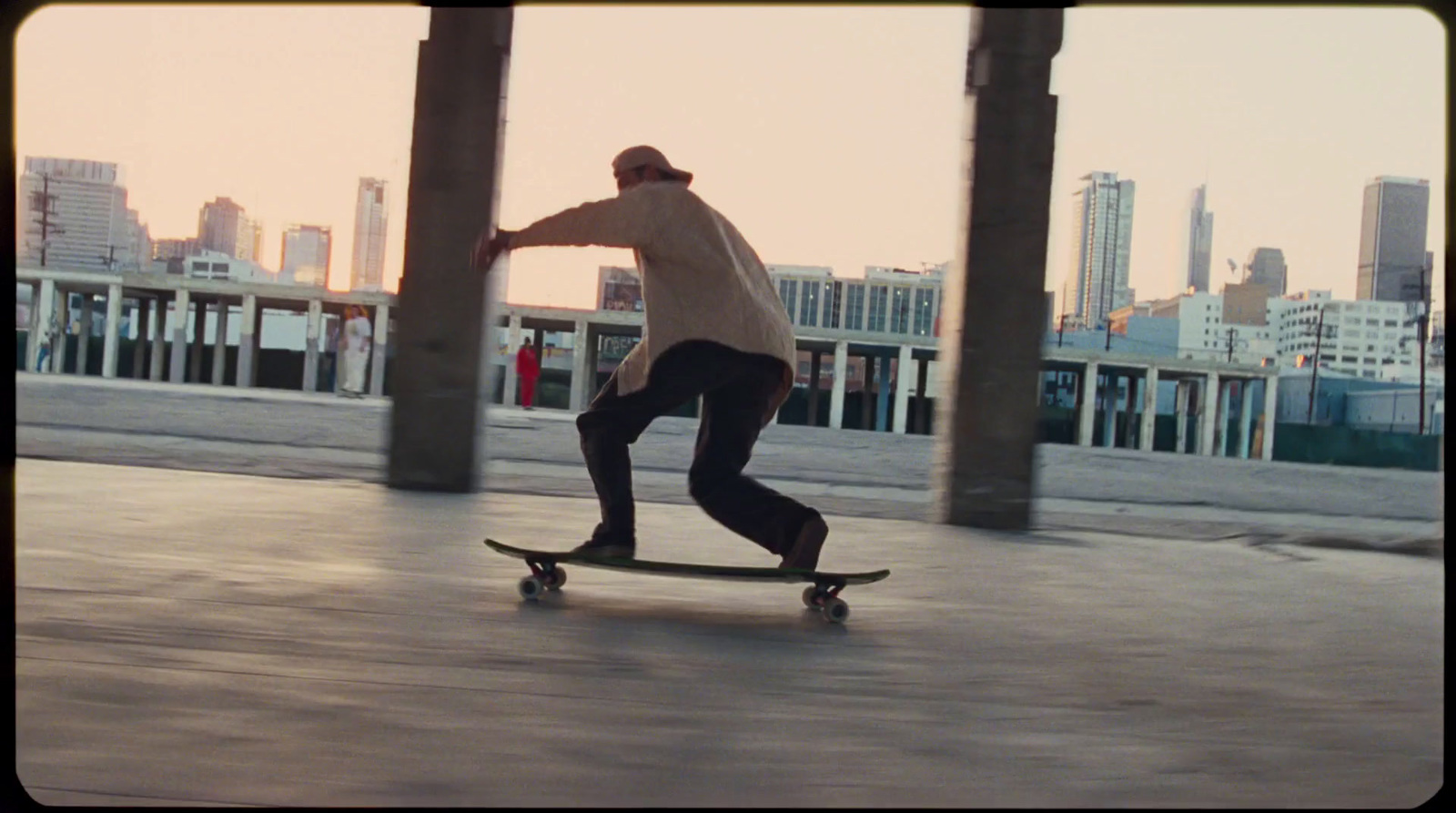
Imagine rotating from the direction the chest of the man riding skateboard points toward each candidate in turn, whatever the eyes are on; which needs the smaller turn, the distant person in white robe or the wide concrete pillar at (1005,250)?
the distant person in white robe

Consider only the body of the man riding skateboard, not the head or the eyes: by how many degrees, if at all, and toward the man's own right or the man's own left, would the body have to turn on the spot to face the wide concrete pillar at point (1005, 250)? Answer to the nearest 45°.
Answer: approximately 90° to the man's own right

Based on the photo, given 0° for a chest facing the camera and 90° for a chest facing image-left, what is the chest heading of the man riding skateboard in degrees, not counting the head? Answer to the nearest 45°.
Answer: approximately 135°
